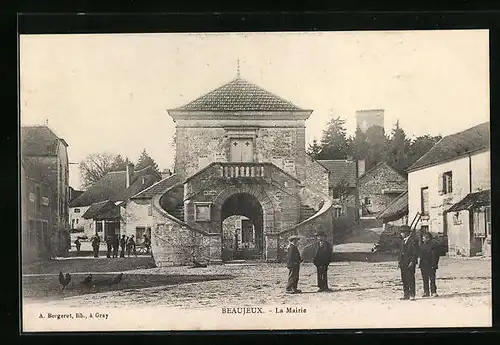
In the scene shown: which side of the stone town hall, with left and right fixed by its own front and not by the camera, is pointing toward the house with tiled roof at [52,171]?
right

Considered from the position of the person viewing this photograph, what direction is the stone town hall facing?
facing the viewer
